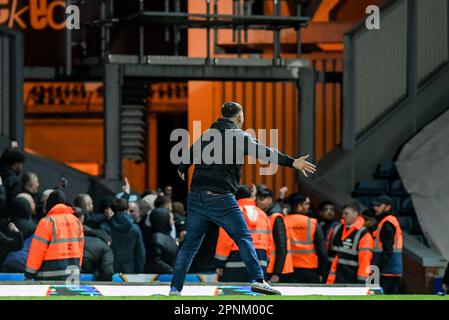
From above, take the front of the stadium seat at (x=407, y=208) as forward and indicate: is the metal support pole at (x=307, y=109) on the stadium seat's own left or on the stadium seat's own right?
on the stadium seat's own right

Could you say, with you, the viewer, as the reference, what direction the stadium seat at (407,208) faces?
facing the viewer and to the left of the viewer
